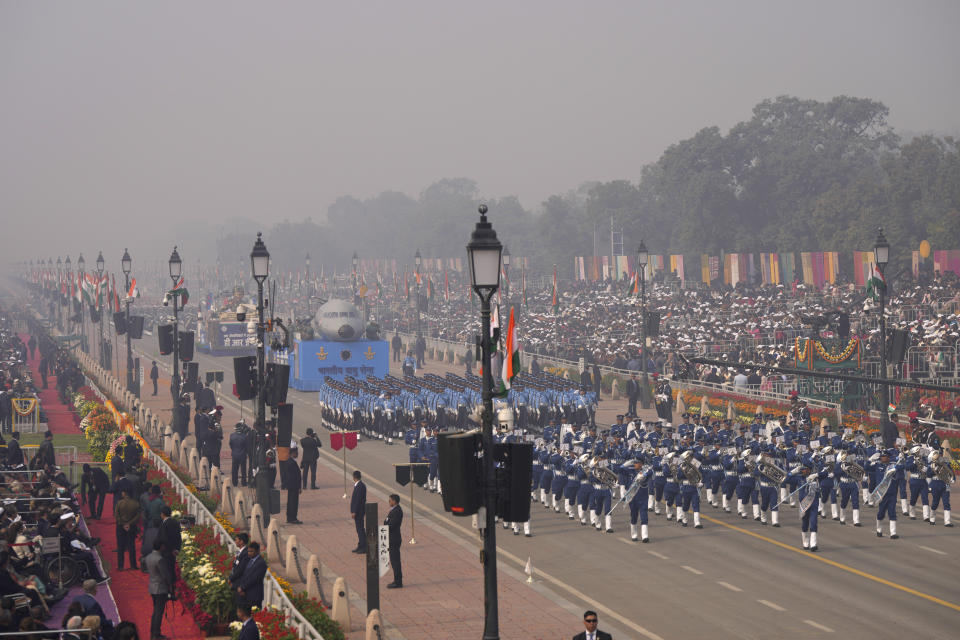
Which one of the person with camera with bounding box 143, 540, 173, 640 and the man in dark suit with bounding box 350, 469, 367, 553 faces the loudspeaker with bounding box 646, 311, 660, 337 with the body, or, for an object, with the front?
the person with camera

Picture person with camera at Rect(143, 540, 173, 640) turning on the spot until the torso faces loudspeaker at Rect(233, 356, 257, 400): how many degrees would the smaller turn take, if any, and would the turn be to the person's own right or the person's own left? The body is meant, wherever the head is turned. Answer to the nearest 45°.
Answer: approximately 45° to the person's own left

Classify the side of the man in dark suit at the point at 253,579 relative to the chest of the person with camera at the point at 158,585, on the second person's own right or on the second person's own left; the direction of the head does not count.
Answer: on the second person's own right

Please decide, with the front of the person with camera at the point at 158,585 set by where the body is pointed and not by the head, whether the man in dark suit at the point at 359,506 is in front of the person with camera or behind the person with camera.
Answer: in front

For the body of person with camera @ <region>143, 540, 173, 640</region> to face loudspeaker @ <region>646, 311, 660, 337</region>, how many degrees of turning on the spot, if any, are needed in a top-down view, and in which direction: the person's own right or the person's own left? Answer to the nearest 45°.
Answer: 0° — they already face it
